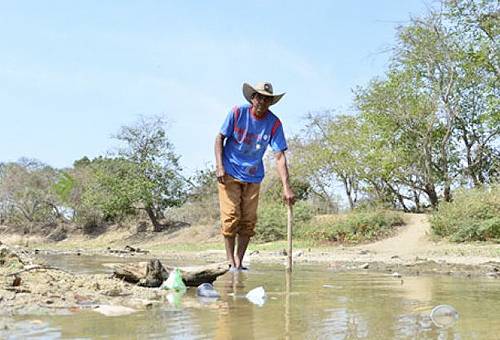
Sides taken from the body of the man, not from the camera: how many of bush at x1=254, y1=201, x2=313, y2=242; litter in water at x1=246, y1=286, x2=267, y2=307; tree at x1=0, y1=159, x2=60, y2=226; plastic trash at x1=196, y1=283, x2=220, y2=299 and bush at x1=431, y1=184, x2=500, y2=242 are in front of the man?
2

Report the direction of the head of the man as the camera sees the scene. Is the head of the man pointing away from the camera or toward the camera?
toward the camera

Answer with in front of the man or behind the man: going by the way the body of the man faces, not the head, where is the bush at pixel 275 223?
behind

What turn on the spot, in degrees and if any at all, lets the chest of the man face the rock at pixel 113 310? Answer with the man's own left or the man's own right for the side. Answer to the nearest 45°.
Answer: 0° — they already face it

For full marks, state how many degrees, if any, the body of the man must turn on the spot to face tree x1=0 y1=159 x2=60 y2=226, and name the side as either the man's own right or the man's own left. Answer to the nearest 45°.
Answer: approximately 135° to the man's own right

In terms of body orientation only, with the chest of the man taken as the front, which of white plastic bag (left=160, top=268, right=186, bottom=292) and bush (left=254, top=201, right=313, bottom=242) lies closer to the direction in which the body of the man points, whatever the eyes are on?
the white plastic bag

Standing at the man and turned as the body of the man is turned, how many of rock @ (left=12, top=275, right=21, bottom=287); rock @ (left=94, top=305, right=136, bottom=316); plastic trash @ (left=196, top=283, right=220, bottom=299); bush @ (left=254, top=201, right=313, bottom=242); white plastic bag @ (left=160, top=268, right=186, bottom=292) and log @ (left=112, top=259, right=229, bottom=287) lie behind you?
1

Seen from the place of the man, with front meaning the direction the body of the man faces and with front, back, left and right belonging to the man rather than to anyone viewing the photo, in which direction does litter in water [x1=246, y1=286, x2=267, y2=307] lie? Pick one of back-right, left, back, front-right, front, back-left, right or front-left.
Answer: front

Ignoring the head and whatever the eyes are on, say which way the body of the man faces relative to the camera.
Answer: toward the camera

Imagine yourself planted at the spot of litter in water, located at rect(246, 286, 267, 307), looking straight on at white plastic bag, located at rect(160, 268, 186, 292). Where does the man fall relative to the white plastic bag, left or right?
right

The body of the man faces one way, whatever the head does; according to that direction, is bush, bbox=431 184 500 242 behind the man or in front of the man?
behind

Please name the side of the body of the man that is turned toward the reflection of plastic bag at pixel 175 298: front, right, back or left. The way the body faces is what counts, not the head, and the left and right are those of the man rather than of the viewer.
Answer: front

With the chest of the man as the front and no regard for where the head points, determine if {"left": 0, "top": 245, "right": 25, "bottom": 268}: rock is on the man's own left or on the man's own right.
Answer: on the man's own right
